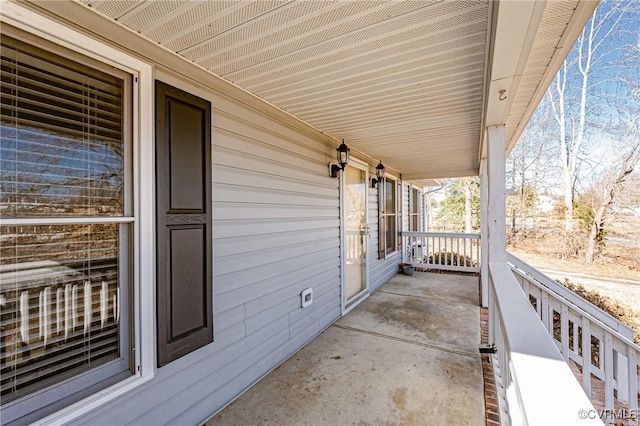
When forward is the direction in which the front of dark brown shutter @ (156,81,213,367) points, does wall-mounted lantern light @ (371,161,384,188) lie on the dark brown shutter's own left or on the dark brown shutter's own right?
on the dark brown shutter's own left

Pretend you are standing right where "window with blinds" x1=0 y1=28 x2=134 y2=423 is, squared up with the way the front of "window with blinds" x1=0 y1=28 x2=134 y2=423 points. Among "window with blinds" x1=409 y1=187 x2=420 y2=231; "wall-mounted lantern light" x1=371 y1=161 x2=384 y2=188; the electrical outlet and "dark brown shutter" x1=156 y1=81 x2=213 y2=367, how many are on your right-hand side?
0

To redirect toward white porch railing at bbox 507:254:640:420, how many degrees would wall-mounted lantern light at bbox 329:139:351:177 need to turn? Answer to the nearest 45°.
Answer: approximately 45° to its right

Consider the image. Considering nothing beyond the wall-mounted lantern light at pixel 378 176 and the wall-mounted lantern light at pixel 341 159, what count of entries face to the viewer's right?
2

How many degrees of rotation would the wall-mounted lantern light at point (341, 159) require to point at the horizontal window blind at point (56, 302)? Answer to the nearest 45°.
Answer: approximately 135° to its right

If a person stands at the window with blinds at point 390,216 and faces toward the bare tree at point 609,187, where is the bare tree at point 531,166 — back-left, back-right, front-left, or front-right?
front-left

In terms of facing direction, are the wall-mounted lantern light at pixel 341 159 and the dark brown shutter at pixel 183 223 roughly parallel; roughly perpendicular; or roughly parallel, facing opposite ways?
roughly parallel

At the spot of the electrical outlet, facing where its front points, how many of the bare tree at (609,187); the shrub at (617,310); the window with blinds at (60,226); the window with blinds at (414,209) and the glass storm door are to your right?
1

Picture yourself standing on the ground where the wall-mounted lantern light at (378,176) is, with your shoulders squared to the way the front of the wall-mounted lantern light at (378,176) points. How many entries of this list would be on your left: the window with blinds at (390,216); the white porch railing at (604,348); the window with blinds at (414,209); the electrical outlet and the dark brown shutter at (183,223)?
2

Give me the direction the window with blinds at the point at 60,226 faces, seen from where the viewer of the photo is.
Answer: facing the viewer and to the right of the viewer

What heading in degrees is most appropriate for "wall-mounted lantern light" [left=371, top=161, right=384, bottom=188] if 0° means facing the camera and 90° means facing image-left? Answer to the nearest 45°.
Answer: approximately 270°

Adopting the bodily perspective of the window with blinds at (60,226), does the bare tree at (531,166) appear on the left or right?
on its left

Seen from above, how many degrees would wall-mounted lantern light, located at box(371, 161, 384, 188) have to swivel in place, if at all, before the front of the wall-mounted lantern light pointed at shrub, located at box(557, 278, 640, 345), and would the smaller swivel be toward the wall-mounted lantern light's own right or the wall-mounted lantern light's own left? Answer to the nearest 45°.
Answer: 0° — it already faces it

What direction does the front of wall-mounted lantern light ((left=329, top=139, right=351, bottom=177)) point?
to the viewer's right

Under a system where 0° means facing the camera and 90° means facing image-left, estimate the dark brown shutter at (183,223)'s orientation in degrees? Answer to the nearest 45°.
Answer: approximately 315°

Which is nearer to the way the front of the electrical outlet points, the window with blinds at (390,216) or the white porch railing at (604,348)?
the white porch railing

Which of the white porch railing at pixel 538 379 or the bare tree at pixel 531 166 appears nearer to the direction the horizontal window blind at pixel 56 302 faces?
the white porch railing

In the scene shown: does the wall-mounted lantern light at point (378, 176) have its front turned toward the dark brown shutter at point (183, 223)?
no

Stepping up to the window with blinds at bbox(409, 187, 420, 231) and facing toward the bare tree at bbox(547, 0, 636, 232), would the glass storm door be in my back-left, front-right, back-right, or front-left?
back-right
